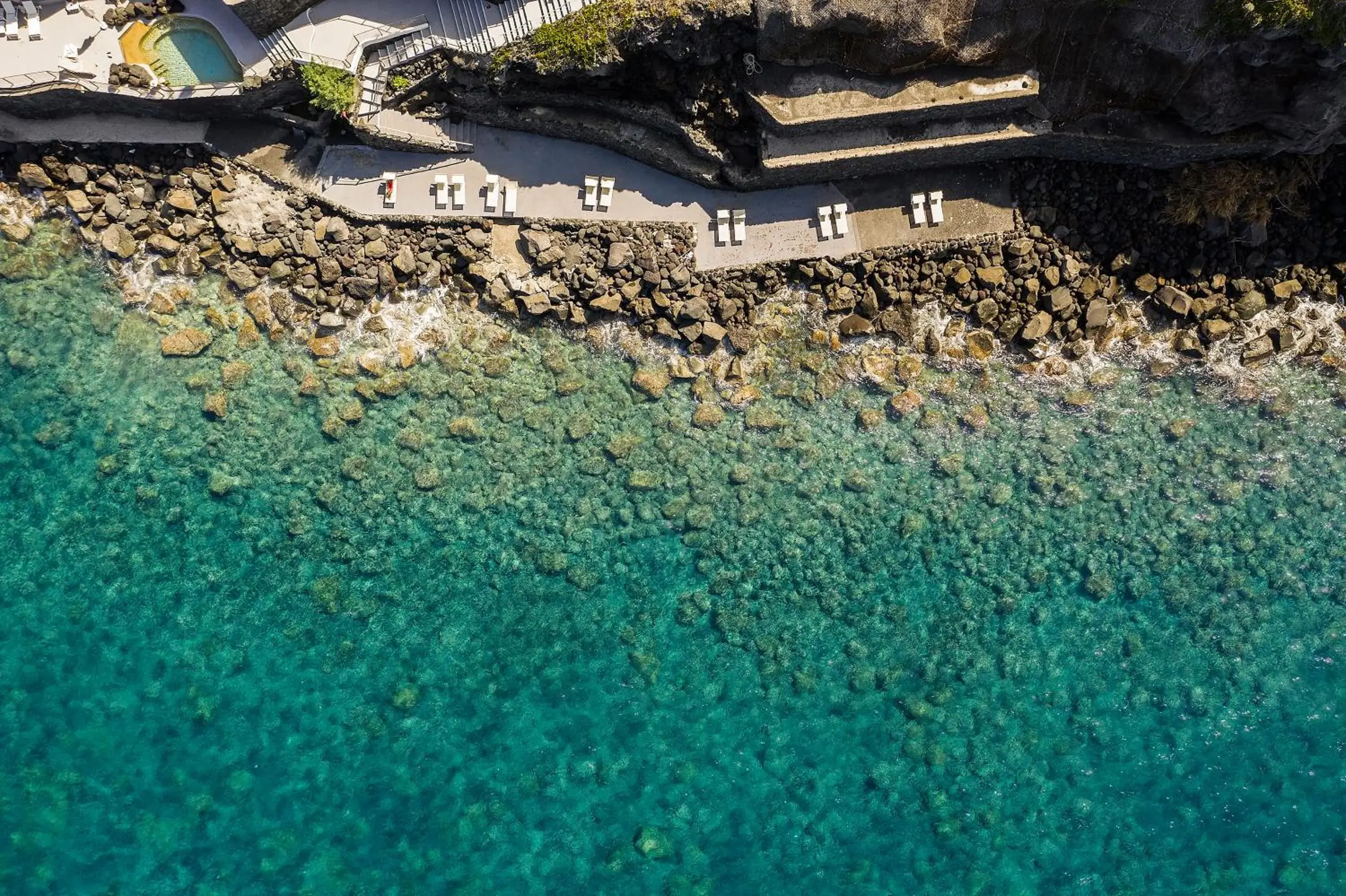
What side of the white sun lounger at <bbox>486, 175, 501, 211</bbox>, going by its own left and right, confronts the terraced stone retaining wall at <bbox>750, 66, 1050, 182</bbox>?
left

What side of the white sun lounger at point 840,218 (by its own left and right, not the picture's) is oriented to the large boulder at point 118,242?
right

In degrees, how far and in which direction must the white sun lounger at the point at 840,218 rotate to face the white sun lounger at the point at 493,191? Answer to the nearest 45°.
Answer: approximately 90° to its right

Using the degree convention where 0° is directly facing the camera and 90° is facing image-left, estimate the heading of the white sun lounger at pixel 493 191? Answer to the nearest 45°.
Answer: approximately 0°

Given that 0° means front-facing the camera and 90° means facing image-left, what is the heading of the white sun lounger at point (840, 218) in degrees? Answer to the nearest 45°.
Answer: approximately 0°
